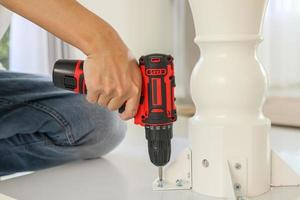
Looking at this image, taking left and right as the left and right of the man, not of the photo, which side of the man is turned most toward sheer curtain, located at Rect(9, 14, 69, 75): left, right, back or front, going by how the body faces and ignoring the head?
left

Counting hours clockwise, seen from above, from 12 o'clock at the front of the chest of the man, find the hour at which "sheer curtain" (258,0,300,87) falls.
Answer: The sheer curtain is roughly at 11 o'clock from the man.

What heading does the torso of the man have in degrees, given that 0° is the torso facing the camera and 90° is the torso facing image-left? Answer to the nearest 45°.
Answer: approximately 270°

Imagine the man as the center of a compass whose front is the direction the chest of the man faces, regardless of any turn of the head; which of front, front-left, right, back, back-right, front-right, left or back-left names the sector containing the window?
left

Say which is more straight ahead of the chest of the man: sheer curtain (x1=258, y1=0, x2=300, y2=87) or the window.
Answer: the sheer curtain
